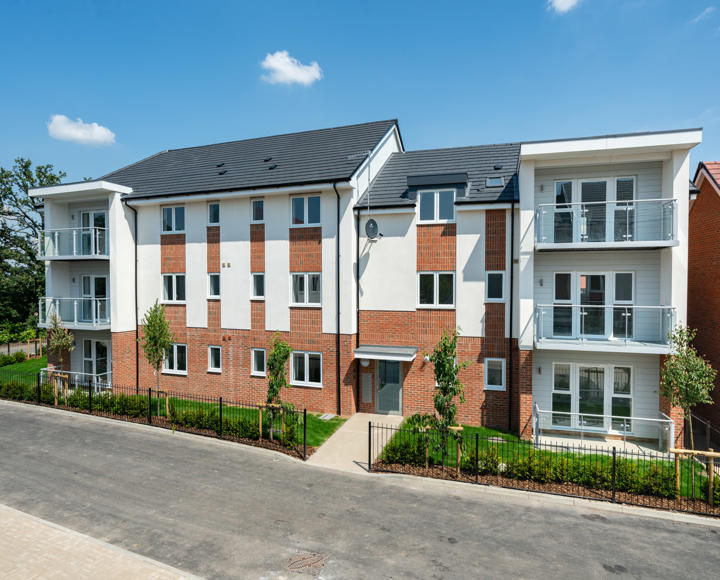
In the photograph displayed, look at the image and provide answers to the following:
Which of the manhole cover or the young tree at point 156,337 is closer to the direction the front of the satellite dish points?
the manhole cover

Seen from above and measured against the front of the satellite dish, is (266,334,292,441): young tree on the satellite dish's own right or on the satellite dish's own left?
on the satellite dish's own right

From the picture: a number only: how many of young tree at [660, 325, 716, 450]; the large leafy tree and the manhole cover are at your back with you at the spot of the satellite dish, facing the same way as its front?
1

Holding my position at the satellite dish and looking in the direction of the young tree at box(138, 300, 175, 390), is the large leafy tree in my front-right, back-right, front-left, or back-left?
front-right
